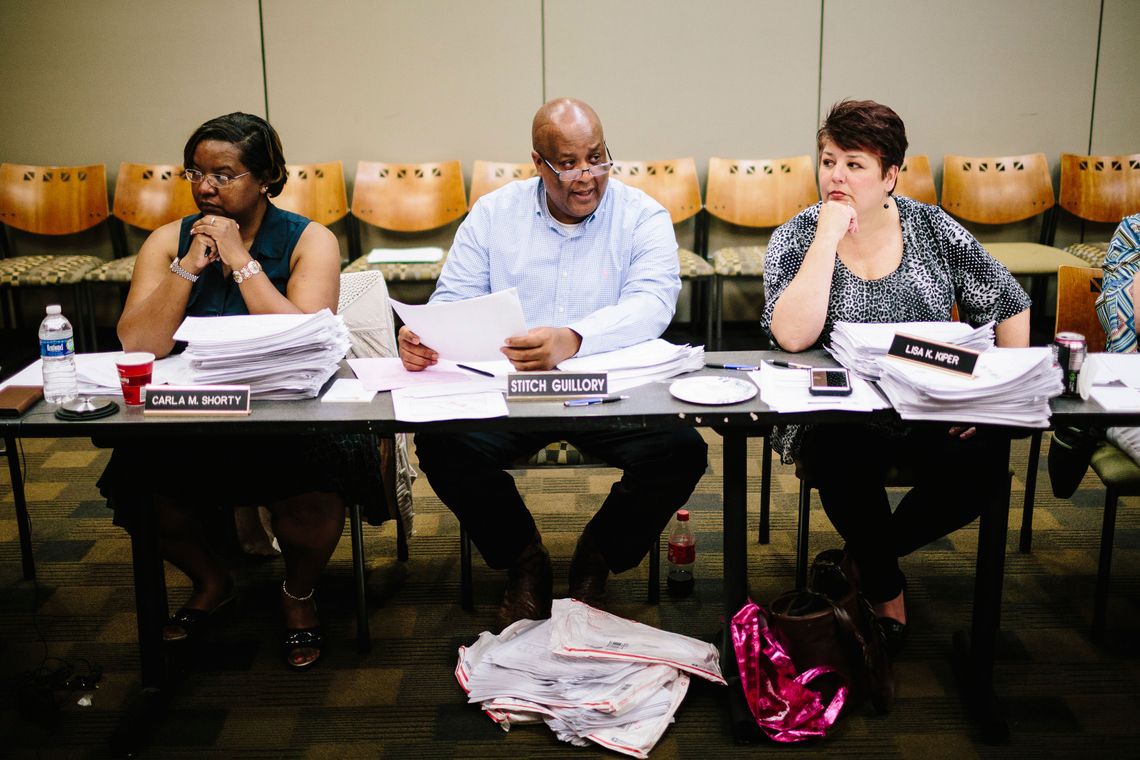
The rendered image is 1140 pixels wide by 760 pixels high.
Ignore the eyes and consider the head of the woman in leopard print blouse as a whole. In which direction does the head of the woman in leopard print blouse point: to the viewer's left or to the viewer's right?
to the viewer's left

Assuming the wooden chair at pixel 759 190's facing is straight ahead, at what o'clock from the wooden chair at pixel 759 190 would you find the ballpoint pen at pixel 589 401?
The ballpoint pen is roughly at 12 o'clock from the wooden chair.

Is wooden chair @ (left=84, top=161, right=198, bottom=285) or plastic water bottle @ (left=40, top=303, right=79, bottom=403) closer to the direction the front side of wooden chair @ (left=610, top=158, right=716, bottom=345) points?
the plastic water bottle

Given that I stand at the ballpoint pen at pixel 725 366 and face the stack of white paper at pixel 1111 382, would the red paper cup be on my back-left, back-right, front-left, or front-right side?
back-right

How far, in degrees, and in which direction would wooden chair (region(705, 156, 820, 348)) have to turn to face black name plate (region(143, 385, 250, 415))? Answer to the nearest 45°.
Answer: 0° — it already faces it

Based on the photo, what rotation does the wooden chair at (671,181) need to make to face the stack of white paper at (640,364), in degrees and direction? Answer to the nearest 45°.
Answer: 0° — it already faces it

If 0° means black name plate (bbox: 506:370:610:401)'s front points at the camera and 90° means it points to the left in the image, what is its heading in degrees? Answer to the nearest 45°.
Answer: approximately 0°

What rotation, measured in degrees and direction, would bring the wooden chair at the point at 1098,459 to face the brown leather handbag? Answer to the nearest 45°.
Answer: approximately 90° to its right

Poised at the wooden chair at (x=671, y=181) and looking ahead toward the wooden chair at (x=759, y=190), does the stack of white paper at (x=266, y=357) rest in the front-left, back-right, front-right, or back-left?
back-right
